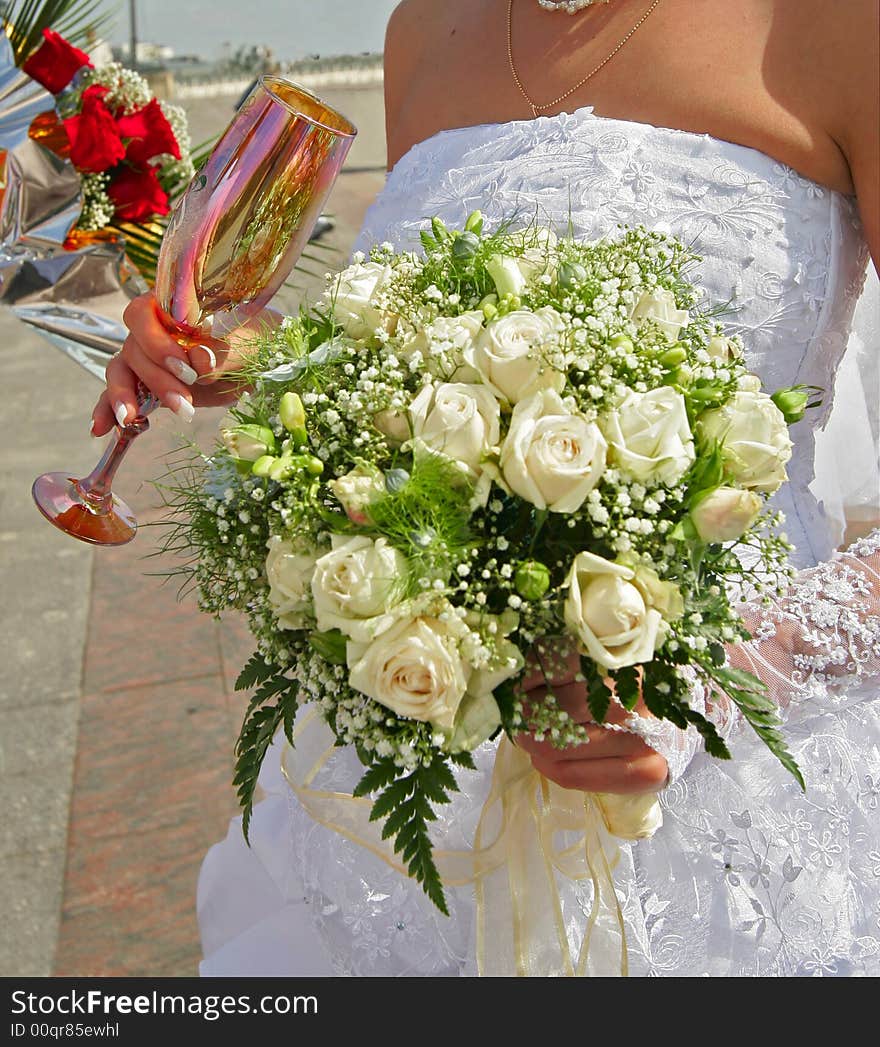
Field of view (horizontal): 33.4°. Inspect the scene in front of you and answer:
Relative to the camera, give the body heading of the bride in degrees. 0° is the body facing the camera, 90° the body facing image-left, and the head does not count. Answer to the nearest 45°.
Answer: approximately 45°

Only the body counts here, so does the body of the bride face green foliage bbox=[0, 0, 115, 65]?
no

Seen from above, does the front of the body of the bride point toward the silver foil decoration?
no
